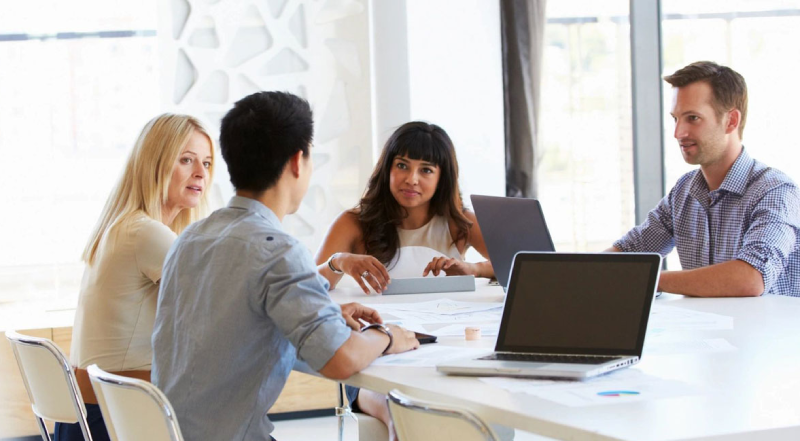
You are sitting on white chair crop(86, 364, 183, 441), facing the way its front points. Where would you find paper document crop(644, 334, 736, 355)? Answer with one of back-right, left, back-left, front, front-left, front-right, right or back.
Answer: front-right

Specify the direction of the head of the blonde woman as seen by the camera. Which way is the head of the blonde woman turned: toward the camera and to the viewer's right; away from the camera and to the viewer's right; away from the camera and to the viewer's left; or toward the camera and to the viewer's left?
toward the camera and to the viewer's right

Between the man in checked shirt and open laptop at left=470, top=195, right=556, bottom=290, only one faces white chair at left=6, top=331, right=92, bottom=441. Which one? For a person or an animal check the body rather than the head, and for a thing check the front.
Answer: the man in checked shirt

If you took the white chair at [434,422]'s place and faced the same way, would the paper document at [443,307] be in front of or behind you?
in front

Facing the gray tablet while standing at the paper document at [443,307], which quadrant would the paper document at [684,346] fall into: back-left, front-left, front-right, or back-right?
back-right

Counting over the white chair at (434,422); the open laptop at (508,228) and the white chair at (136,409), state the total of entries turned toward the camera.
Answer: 0

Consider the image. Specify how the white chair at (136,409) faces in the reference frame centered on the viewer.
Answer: facing away from the viewer and to the right of the viewer

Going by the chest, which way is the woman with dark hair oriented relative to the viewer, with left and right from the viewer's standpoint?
facing the viewer

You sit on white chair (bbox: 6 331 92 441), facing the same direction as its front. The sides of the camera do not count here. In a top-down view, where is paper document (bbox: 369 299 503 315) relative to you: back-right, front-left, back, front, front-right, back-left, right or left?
front-right

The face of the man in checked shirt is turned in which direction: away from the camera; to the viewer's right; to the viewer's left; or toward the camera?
to the viewer's left

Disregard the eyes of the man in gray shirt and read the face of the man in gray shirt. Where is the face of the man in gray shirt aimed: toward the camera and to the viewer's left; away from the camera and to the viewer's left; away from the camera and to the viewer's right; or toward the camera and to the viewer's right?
away from the camera and to the viewer's right

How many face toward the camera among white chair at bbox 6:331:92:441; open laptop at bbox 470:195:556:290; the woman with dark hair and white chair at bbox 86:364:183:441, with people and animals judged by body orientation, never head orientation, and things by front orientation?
1

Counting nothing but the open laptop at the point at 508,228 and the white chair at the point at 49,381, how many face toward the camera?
0
